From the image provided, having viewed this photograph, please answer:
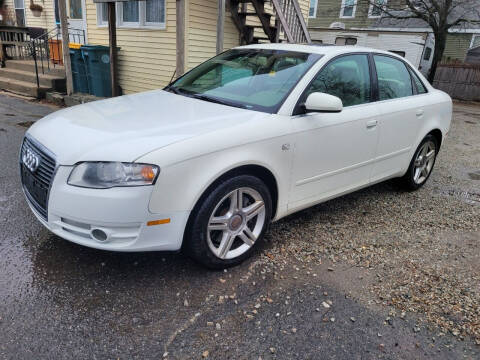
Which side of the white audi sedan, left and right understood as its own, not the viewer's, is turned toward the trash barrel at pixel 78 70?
right

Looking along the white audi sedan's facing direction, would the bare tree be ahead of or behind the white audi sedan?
behind

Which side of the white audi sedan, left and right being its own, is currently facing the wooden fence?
back

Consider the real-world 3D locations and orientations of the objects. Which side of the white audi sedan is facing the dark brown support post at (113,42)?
right

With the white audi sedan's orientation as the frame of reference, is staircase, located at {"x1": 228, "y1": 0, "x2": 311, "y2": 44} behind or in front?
behind

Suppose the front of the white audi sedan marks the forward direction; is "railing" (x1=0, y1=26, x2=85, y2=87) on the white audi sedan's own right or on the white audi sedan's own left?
on the white audi sedan's own right

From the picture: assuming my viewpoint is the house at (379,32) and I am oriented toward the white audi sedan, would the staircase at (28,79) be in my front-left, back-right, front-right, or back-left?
front-right

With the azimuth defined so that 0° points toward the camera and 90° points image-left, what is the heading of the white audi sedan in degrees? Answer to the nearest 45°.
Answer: approximately 45°

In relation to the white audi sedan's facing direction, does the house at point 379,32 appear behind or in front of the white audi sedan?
behind

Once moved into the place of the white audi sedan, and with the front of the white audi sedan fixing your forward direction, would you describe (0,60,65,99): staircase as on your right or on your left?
on your right

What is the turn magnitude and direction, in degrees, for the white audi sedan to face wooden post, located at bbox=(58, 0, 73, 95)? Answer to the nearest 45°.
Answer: approximately 90° to its right
